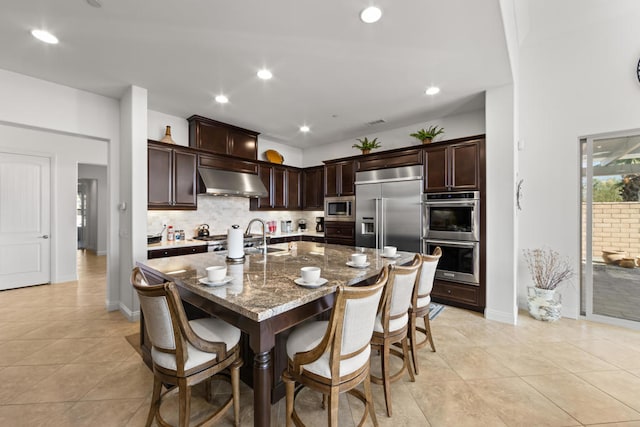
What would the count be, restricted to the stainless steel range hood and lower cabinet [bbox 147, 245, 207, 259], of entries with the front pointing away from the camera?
0

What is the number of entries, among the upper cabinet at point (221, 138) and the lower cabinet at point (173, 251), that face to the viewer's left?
0

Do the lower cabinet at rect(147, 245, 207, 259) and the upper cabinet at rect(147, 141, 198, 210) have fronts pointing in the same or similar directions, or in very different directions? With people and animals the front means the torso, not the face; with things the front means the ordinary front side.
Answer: same or similar directions

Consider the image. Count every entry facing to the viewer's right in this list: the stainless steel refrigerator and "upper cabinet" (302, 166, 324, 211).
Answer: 0

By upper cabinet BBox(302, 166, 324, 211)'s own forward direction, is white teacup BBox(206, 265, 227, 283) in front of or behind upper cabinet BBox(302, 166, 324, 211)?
in front

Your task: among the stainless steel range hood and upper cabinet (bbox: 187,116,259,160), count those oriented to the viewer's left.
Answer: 0

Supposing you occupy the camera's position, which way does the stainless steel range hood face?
facing the viewer and to the right of the viewer

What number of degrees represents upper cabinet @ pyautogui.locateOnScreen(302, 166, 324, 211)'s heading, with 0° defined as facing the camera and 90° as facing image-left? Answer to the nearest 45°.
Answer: approximately 45°

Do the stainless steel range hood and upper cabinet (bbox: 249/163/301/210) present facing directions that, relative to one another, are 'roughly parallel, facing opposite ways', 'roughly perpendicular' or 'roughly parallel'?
roughly parallel

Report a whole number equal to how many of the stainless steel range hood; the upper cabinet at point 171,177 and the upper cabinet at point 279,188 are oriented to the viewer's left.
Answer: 0
